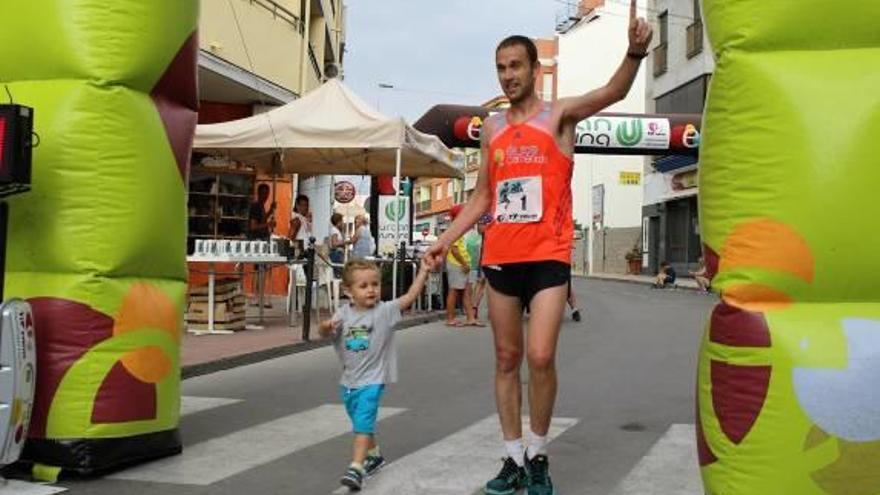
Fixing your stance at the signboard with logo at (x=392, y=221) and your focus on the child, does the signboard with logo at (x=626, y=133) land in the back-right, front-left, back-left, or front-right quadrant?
back-left

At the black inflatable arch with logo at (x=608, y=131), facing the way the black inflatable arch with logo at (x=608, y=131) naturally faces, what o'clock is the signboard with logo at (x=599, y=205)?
the signboard with logo at (x=599, y=205) is roughly at 6 o'clock from the black inflatable arch with logo at (x=608, y=131).

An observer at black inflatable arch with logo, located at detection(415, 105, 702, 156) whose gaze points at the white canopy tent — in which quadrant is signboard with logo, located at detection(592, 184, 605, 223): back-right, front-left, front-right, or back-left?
back-right

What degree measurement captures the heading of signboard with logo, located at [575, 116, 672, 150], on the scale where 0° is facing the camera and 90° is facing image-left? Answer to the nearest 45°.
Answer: approximately 0°
